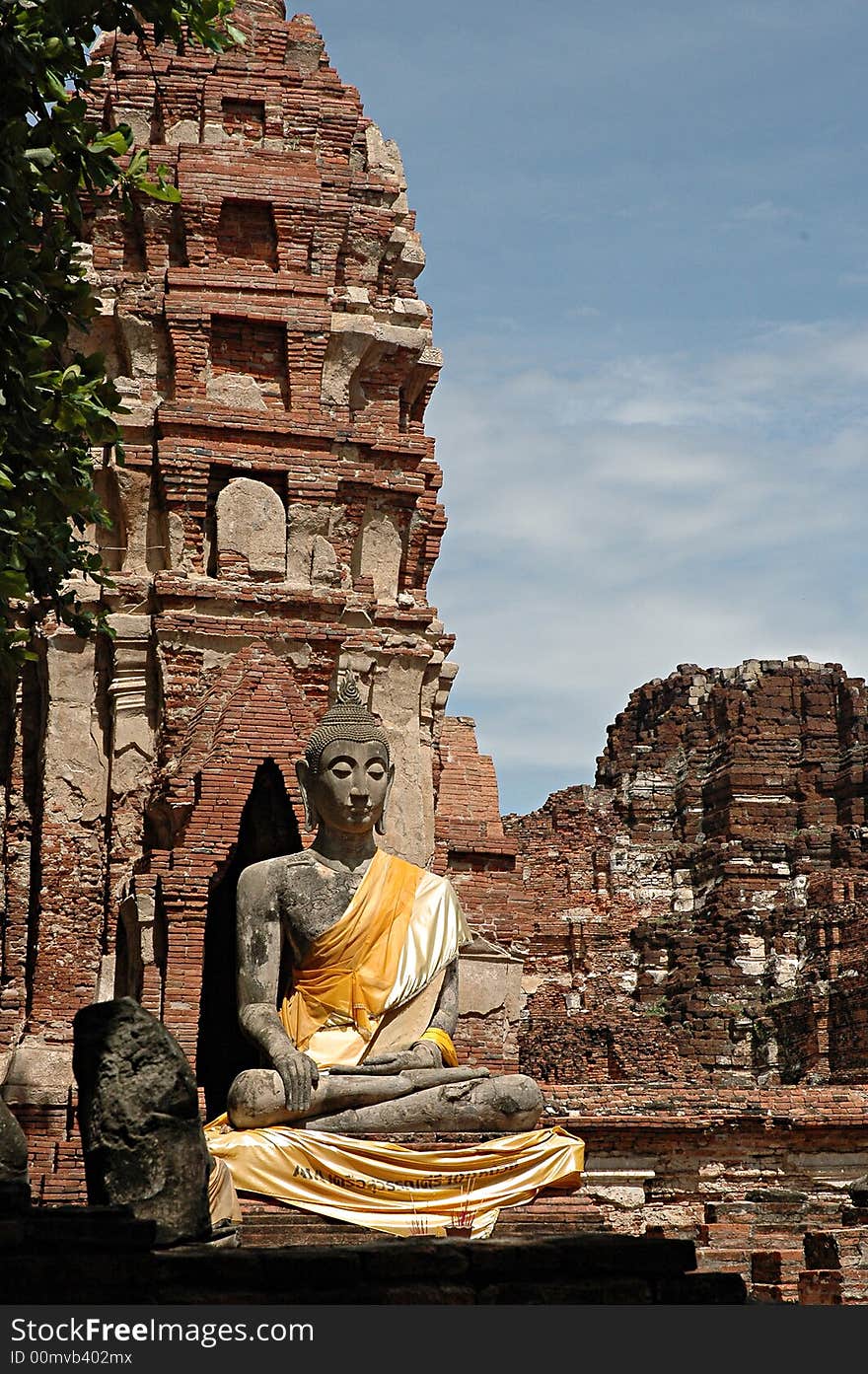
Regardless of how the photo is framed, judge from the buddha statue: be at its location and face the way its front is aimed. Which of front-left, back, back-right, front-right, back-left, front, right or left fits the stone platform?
front

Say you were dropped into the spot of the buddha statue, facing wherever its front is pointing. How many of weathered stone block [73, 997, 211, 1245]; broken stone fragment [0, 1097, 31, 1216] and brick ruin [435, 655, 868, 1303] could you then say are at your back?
1

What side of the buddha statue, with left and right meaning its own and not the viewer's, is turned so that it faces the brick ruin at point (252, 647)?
back

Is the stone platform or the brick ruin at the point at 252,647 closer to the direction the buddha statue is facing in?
the stone platform

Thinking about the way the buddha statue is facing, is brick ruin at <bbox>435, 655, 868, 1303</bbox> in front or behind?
behind

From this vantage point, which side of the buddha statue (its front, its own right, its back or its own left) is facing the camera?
front

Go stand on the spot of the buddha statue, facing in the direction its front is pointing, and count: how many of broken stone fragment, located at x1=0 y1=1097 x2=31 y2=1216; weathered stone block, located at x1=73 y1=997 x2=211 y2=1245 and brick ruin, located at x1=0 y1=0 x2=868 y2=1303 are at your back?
1

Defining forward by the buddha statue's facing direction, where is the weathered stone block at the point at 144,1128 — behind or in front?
in front

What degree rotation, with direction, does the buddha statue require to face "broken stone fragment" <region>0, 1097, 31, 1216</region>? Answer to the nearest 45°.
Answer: approximately 45° to its right

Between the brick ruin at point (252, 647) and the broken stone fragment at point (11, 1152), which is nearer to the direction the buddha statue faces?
the broken stone fragment
